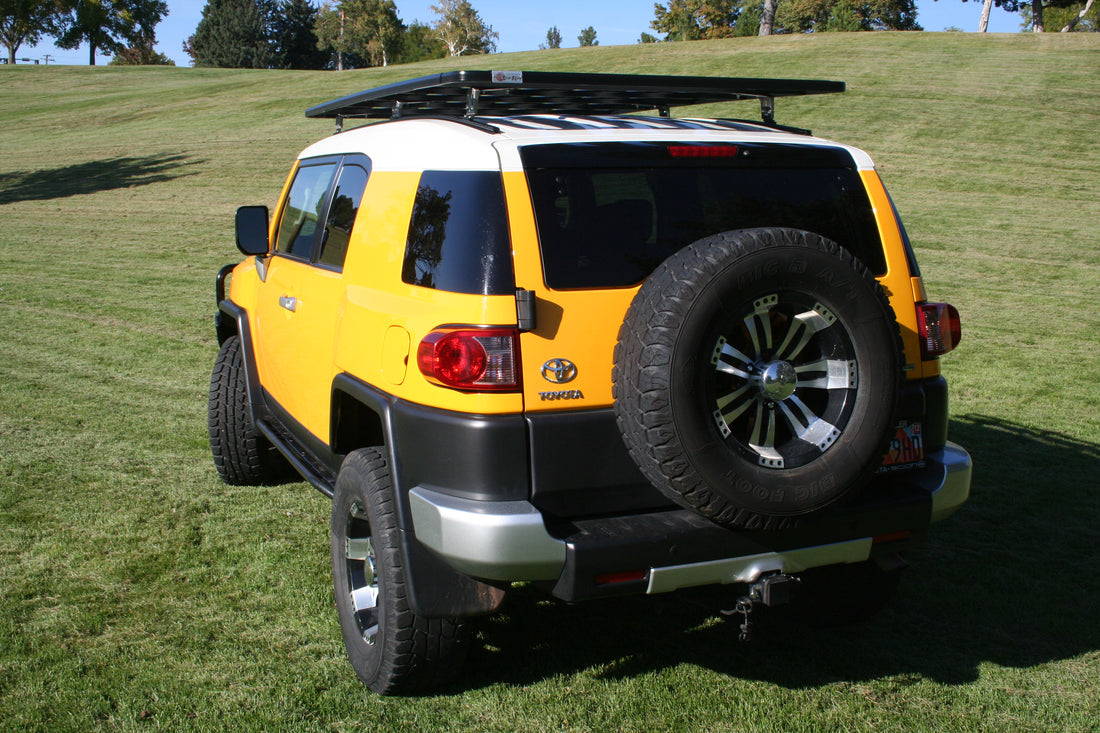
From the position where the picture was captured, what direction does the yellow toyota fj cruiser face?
facing away from the viewer and to the left of the viewer
